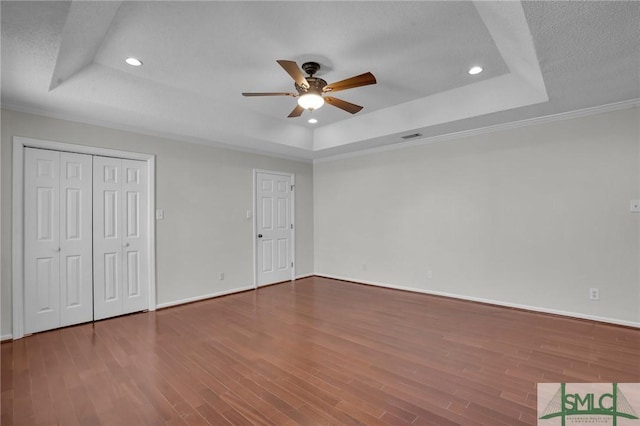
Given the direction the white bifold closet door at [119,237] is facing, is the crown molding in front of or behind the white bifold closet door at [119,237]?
in front

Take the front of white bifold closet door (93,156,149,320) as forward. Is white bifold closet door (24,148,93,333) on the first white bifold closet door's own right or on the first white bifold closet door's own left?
on the first white bifold closet door's own right

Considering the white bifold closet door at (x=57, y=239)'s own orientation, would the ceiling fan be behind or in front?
in front

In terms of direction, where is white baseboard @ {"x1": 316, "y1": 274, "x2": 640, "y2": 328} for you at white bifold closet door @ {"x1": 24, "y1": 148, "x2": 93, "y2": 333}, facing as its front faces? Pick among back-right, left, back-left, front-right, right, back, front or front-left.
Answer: front

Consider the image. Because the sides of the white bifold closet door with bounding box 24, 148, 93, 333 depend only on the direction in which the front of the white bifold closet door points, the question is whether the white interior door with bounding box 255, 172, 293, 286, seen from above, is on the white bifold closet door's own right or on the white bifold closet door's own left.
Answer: on the white bifold closet door's own left

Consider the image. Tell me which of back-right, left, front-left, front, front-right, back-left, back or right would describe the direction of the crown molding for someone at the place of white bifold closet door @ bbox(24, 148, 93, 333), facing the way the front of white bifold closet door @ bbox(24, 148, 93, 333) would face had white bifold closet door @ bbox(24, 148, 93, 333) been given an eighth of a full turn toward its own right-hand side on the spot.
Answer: front-left

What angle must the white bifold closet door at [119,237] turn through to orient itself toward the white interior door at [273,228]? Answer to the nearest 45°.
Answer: approximately 45° to its left

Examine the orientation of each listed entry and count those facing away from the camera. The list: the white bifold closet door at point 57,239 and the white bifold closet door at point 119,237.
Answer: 0

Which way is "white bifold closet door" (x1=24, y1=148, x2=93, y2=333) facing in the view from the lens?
facing the viewer and to the right of the viewer

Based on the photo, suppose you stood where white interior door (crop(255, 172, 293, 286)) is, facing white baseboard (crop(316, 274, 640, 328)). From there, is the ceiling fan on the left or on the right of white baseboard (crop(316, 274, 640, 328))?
right
